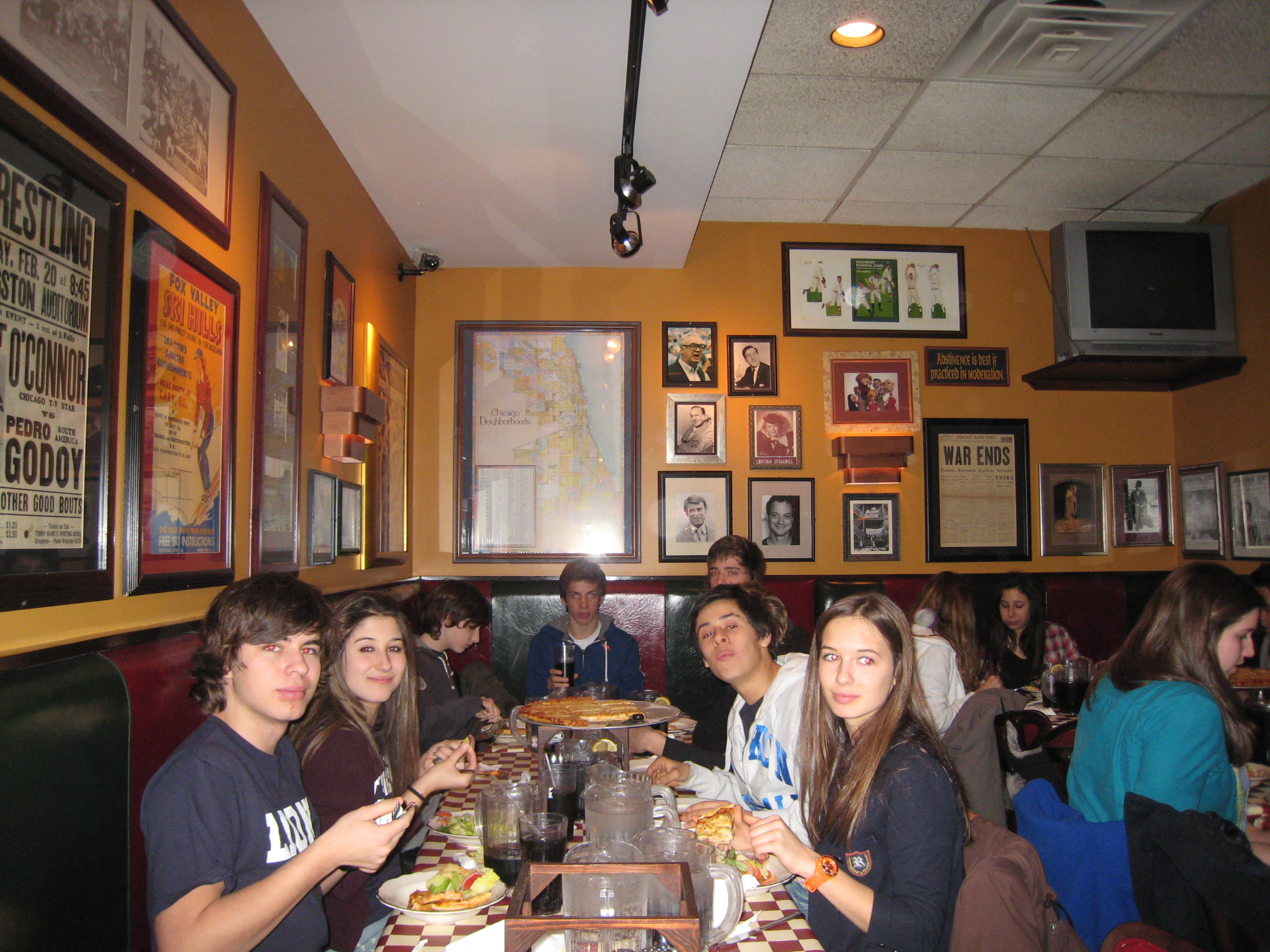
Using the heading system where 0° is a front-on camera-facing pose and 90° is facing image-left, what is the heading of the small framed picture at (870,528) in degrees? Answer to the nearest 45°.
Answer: approximately 0°

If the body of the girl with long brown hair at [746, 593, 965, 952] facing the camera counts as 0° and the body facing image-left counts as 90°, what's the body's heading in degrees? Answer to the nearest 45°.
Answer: approximately 45°

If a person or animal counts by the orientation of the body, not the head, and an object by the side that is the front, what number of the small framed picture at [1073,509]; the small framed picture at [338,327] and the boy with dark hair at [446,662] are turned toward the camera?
1

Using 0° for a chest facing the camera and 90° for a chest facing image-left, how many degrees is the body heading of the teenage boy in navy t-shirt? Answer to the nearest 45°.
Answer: approximately 315°

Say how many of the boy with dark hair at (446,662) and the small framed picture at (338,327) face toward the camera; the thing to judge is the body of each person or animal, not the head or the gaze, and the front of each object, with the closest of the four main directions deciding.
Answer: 0

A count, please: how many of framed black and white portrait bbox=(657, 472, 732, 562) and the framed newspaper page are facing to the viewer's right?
0

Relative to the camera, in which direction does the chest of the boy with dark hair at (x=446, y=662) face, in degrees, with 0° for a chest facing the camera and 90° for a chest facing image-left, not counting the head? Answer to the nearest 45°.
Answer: approximately 270°

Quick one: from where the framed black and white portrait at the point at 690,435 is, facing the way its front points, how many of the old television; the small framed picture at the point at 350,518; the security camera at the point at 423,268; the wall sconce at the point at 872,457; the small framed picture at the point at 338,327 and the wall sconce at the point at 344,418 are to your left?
2

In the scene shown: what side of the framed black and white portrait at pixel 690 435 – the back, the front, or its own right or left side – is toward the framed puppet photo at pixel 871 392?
left

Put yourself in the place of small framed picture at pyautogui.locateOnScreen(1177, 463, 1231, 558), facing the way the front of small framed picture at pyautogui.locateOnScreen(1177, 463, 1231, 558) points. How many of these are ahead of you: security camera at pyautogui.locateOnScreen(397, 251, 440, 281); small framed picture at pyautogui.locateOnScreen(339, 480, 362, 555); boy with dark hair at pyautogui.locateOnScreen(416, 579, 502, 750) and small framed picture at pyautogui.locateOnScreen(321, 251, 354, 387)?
4

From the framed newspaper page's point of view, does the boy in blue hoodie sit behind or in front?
in front

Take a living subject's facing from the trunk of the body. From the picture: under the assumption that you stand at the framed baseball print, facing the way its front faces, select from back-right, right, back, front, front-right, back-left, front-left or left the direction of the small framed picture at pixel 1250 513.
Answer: left
